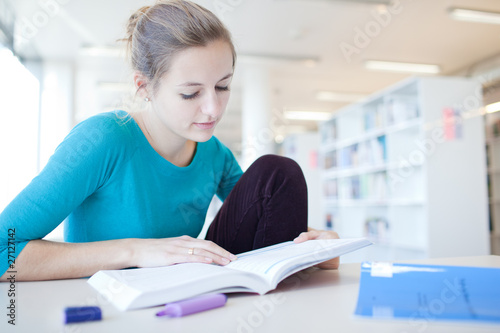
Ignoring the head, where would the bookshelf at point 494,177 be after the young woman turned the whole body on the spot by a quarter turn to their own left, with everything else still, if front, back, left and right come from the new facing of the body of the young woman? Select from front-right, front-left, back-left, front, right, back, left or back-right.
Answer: front

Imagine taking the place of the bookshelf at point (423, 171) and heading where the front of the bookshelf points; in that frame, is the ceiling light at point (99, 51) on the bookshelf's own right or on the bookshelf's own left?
on the bookshelf's own right

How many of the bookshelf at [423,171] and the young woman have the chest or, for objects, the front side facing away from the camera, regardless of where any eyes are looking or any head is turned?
0

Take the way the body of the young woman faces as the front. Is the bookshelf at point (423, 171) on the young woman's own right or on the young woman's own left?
on the young woman's own left

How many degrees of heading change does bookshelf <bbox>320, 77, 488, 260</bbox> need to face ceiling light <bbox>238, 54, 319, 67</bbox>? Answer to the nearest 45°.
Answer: approximately 90° to its right

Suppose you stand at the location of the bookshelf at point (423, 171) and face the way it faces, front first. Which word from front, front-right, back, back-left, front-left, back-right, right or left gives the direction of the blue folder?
front-left

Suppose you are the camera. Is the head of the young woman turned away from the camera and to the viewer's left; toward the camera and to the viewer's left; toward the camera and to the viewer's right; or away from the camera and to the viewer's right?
toward the camera and to the viewer's right

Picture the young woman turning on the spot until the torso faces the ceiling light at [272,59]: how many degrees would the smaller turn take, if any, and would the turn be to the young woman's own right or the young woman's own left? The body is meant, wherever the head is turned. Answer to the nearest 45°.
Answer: approximately 135° to the young woman's own left

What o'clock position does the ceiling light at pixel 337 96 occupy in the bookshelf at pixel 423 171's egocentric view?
The ceiling light is roughly at 4 o'clock from the bookshelf.

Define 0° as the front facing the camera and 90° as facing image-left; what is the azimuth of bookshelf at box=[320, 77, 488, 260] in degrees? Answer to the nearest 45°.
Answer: approximately 45°

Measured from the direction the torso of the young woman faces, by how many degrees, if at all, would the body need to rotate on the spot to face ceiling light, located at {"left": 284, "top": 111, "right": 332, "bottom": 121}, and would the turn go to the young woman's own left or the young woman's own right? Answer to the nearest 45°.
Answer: approximately 135° to the young woman's own left
